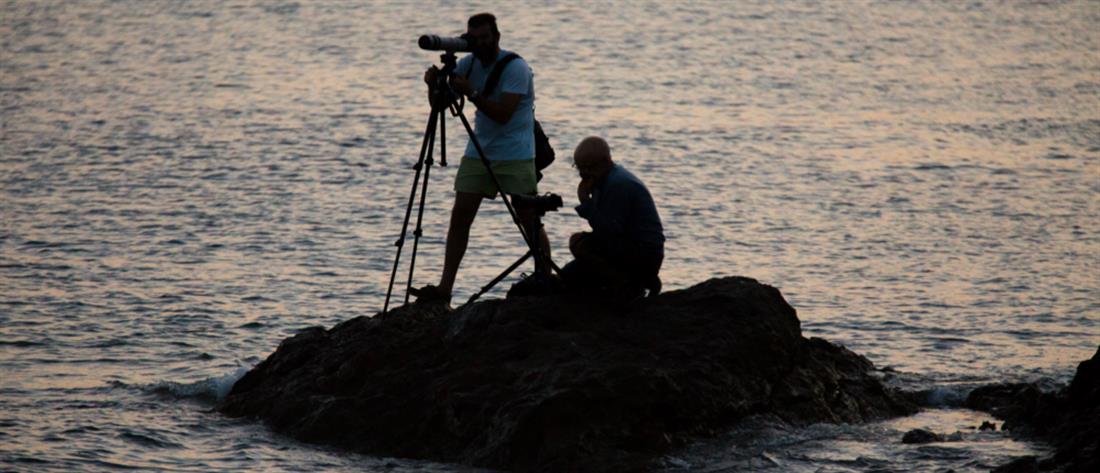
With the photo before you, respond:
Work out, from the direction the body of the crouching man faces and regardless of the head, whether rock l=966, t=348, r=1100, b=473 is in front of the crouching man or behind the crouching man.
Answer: behind

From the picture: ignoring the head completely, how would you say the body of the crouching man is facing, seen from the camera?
to the viewer's left

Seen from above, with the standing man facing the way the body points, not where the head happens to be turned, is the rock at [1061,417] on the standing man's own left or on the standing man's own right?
on the standing man's own left

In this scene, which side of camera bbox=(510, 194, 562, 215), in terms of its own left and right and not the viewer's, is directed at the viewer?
left

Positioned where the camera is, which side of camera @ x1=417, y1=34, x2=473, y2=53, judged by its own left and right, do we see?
left

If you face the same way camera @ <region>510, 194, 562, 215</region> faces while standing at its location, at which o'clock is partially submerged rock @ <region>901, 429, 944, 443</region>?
The partially submerged rock is roughly at 6 o'clock from the camera.

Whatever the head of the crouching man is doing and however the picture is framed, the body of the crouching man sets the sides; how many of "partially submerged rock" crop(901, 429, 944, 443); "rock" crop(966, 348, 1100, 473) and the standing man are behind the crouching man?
2

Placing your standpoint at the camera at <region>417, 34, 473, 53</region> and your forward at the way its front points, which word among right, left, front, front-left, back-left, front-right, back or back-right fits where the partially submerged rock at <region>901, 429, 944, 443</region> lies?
back

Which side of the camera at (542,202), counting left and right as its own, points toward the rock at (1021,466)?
back

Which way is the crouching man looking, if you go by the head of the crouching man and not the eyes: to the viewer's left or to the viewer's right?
to the viewer's left
